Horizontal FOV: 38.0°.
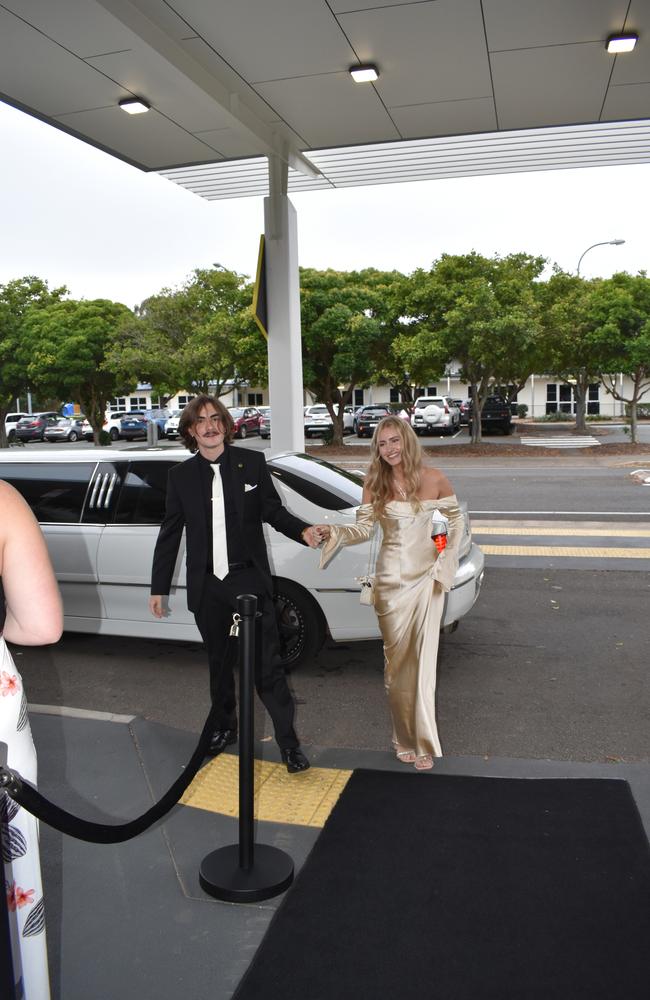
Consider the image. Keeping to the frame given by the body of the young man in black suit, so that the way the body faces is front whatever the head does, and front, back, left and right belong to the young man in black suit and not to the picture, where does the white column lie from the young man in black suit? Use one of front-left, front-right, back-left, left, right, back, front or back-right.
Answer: back

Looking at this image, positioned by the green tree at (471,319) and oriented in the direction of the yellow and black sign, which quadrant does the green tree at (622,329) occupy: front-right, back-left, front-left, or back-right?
back-left

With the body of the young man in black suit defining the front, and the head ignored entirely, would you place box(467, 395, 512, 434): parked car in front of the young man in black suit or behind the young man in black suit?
behind

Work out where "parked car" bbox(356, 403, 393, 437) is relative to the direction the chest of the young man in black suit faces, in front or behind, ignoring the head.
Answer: behind

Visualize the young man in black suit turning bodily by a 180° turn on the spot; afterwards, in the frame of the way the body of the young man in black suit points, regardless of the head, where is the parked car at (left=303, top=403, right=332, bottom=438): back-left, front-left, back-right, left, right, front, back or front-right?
front

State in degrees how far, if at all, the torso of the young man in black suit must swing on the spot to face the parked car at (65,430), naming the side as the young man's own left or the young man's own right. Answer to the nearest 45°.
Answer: approximately 180°

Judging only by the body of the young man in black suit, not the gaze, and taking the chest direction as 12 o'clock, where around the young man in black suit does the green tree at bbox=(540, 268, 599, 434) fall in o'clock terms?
The green tree is roughly at 7 o'clock from the young man in black suit.

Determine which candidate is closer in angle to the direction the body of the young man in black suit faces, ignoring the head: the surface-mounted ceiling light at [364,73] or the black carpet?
the black carpet

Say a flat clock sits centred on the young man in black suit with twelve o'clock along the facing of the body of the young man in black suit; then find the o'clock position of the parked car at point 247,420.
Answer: The parked car is roughly at 6 o'clock from the young man in black suit.

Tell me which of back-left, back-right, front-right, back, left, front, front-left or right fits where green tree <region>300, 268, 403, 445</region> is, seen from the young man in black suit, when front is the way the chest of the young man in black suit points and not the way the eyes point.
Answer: back

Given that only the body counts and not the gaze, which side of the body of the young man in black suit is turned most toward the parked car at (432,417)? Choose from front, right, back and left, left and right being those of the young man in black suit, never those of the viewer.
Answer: back

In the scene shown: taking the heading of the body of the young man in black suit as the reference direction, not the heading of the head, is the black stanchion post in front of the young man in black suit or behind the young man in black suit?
in front

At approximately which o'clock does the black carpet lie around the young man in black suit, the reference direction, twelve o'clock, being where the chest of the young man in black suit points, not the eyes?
The black carpet is roughly at 11 o'clock from the young man in black suit.

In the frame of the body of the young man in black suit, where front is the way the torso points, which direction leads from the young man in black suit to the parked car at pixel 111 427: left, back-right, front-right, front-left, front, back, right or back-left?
back

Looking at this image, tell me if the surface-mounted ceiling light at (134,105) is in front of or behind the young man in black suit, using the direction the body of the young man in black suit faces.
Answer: behind

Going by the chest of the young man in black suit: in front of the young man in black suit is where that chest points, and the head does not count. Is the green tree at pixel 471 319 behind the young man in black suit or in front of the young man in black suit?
behind

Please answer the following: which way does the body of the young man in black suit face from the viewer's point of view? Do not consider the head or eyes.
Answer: toward the camera

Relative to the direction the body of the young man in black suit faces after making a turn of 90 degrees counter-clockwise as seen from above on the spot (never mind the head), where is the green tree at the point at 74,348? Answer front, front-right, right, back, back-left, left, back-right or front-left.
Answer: left
